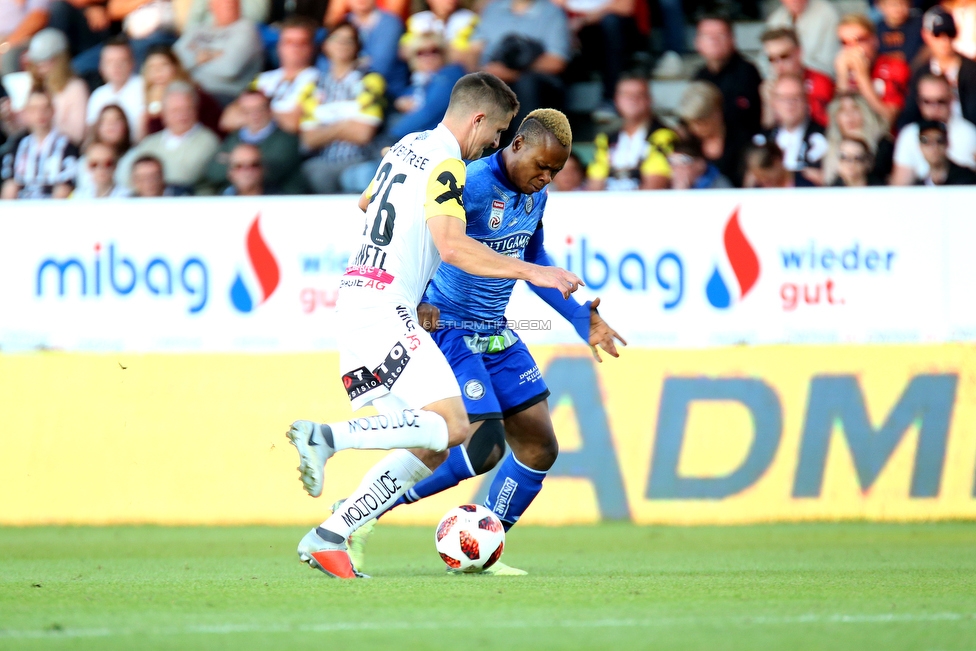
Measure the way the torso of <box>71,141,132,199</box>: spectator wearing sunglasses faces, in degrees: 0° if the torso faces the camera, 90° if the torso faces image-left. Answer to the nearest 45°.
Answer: approximately 0°

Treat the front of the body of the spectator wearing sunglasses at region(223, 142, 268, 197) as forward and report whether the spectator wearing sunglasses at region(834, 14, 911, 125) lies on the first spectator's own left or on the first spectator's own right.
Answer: on the first spectator's own left

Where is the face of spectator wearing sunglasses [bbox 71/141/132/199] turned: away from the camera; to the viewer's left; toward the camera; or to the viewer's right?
toward the camera

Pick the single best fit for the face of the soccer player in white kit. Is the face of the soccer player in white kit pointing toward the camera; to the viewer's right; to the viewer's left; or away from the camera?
to the viewer's right

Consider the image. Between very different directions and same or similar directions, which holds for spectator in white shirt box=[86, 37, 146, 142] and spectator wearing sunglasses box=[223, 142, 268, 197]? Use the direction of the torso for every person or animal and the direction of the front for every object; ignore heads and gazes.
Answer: same or similar directions

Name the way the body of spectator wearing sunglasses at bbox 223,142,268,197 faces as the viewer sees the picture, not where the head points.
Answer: toward the camera

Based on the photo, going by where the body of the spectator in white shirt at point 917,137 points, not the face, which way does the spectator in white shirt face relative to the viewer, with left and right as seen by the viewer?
facing the viewer

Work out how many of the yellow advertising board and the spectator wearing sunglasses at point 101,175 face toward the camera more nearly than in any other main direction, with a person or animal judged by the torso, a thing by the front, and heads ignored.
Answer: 2

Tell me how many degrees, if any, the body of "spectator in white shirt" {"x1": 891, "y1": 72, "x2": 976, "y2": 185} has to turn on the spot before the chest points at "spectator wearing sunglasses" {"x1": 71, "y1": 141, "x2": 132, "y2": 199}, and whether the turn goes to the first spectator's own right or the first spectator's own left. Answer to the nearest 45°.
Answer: approximately 90° to the first spectator's own right

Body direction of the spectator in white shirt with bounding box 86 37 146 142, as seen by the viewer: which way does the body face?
toward the camera
